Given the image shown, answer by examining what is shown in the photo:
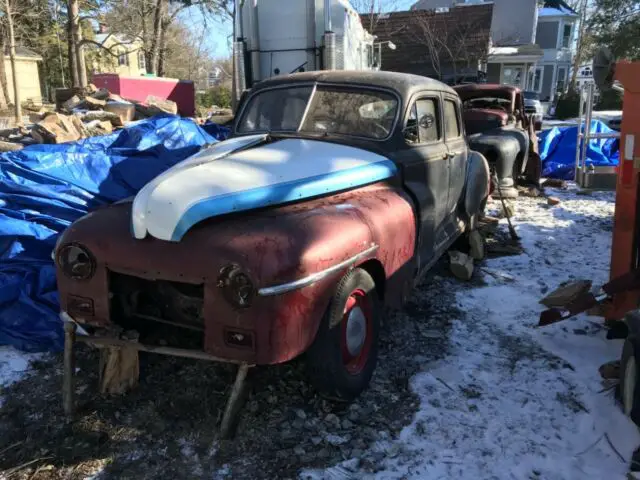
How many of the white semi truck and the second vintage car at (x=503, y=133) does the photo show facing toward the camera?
1

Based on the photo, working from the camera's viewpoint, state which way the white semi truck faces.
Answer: facing away from the viewer and to the right of the viewer

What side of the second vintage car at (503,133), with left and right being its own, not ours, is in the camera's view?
front

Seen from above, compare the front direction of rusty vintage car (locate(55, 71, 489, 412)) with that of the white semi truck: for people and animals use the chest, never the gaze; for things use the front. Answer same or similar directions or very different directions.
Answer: very different directions

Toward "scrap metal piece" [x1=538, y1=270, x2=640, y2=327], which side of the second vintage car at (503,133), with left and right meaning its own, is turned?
front

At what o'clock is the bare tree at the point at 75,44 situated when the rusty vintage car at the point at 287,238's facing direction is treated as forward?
The bare tree is roughly at 4 o'clock from the rusty vintage car.

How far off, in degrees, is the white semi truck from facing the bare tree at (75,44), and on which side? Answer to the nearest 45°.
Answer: approximately 90° to its left

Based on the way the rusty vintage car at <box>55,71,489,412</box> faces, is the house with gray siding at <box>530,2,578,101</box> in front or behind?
behind

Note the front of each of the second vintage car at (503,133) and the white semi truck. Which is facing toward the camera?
the second vintage car

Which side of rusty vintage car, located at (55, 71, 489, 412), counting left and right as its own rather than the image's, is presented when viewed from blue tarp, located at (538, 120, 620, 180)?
back

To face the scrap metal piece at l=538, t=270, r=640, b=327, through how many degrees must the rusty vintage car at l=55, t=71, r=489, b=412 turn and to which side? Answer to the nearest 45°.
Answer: approximately 135° to its left

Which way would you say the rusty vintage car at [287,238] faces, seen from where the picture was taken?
facing the viewer and to the left of the viewer
